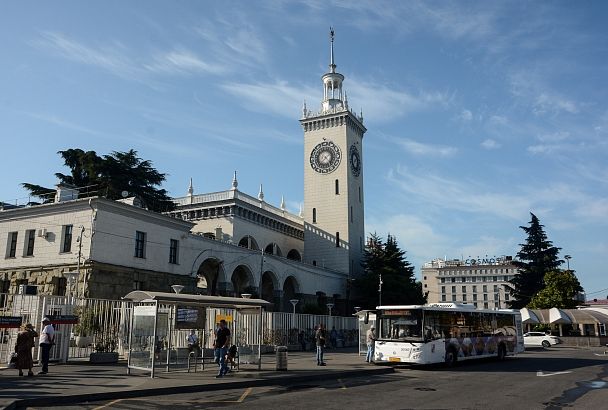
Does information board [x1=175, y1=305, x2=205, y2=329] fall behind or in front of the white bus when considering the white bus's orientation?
in front

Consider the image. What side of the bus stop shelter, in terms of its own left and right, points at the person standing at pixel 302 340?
left

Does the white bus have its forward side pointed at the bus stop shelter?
yes

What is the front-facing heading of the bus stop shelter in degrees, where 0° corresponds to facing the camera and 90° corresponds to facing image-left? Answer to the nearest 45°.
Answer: approximately 315°

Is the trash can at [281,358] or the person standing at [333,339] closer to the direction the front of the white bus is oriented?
the trash can

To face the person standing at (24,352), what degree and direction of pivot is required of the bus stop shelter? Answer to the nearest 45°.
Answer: approximately 135° to its right

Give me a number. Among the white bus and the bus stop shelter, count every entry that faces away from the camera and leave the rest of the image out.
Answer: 0

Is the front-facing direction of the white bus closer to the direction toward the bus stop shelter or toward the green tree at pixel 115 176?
the bus stop shelter

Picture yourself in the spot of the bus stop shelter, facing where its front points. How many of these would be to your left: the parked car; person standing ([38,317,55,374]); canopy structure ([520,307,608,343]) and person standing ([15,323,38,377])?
2

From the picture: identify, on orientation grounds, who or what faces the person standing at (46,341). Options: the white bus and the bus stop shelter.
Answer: the white bus

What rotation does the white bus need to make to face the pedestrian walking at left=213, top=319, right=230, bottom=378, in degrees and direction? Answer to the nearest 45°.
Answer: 0° — it already faces them

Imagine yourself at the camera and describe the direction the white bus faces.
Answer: facing the viewer and to the left of the viewer

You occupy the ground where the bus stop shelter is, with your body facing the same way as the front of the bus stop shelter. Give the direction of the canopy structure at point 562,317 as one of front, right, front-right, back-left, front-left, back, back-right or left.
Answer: left

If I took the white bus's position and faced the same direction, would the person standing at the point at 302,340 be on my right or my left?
on my right

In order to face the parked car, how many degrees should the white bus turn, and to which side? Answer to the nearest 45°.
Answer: approximately 135° to its right
